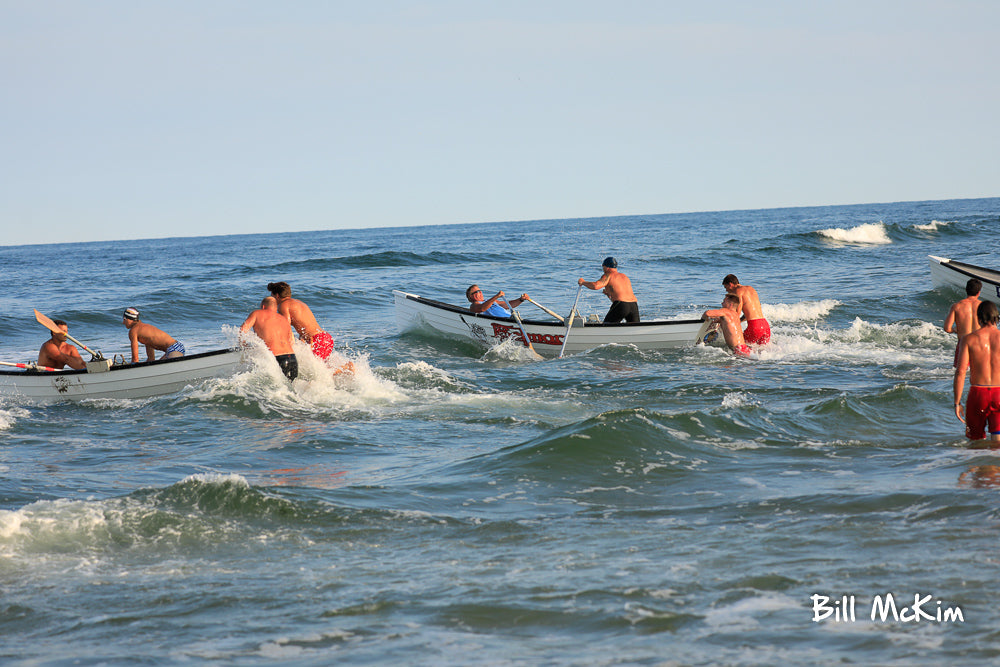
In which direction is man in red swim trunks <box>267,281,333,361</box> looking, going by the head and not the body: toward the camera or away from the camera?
away from the camera

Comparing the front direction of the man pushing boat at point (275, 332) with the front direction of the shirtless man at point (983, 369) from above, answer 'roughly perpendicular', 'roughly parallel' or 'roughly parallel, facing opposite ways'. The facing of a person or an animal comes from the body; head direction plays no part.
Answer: roughly parallel

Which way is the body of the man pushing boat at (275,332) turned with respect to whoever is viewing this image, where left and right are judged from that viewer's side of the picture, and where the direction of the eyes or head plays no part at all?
facing away from the viewer and to the left of the viewer

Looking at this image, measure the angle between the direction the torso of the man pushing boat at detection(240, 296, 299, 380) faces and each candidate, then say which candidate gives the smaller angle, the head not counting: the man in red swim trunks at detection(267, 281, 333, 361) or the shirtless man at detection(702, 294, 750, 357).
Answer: the man in red swim trunks

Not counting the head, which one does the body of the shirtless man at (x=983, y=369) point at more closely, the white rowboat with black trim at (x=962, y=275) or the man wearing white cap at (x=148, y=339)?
the white rowboat with black trim

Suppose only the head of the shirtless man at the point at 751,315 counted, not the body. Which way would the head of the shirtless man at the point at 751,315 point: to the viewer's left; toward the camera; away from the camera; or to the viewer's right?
to the viewer's left

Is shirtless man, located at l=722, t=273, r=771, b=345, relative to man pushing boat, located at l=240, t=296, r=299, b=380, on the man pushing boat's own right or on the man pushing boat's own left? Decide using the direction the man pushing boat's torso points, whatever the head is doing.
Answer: on the man pushing boat's own right

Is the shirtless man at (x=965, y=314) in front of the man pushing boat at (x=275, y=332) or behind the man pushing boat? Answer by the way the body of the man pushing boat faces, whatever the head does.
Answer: behind
